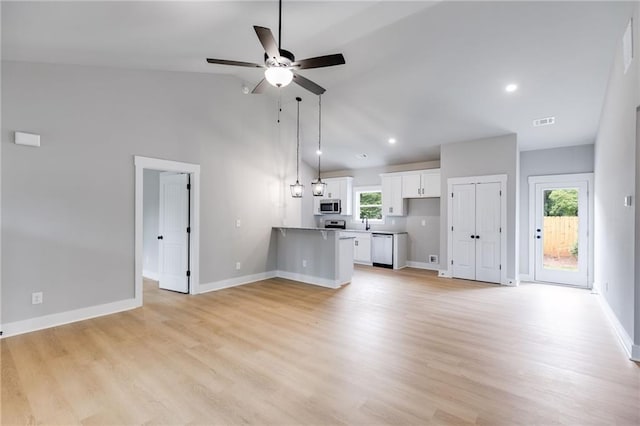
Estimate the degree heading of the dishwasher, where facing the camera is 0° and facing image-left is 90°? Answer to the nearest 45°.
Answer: approximately 45°

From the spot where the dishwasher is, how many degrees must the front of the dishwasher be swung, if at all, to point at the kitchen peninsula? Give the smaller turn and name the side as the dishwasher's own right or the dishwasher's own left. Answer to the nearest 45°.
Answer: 0° — it already faces it

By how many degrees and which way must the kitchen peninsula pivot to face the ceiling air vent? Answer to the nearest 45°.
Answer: approximately 135° to its left

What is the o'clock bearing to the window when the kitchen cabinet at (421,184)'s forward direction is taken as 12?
The window is roughly at 4 o'clock from the kitchen cabinet.

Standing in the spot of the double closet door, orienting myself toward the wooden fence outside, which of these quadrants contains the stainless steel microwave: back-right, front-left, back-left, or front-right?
back-left

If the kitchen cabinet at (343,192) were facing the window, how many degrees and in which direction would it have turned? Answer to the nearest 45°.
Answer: approximately 135° to its left

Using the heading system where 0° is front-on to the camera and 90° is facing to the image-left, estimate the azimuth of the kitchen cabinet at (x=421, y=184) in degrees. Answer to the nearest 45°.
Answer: approximately 0°

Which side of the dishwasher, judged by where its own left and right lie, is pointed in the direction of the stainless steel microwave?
right

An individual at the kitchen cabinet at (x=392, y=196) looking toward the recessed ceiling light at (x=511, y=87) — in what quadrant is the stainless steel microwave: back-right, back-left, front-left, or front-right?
back-right

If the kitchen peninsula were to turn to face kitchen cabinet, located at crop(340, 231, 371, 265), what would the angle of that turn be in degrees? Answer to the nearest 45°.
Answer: approximately 180°

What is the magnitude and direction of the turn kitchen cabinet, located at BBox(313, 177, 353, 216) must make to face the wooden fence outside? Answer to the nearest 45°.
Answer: approximately 90° to its left
